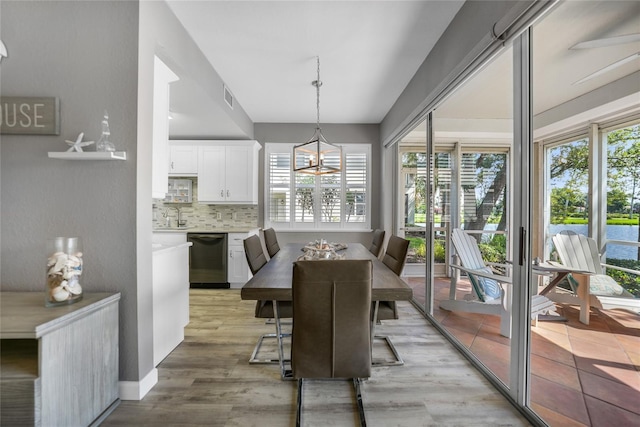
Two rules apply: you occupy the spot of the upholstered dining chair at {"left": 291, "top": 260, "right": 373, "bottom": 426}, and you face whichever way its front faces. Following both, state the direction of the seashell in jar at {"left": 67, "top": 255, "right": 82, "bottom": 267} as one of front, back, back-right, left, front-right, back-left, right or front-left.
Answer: left

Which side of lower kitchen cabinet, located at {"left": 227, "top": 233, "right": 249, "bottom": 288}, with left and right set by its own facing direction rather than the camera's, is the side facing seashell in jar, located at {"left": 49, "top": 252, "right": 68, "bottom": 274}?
front

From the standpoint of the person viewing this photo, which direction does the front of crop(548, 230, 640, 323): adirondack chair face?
facing the viewer and to the right of the viewer

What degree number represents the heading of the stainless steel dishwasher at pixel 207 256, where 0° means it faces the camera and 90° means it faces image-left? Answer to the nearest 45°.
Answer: approximately 0°

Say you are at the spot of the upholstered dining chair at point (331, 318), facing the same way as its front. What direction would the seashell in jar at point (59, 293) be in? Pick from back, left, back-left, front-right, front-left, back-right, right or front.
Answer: left

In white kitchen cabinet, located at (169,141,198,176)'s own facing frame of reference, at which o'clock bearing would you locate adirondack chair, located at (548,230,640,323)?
The adirondack chair is roughly at 11 o'clock from the white kitchen cabinet.

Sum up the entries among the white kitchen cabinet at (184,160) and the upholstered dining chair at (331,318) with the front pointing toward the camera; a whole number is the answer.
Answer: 1

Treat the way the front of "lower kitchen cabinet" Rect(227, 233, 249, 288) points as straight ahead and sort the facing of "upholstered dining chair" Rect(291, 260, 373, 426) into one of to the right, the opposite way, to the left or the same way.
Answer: the opposite way
